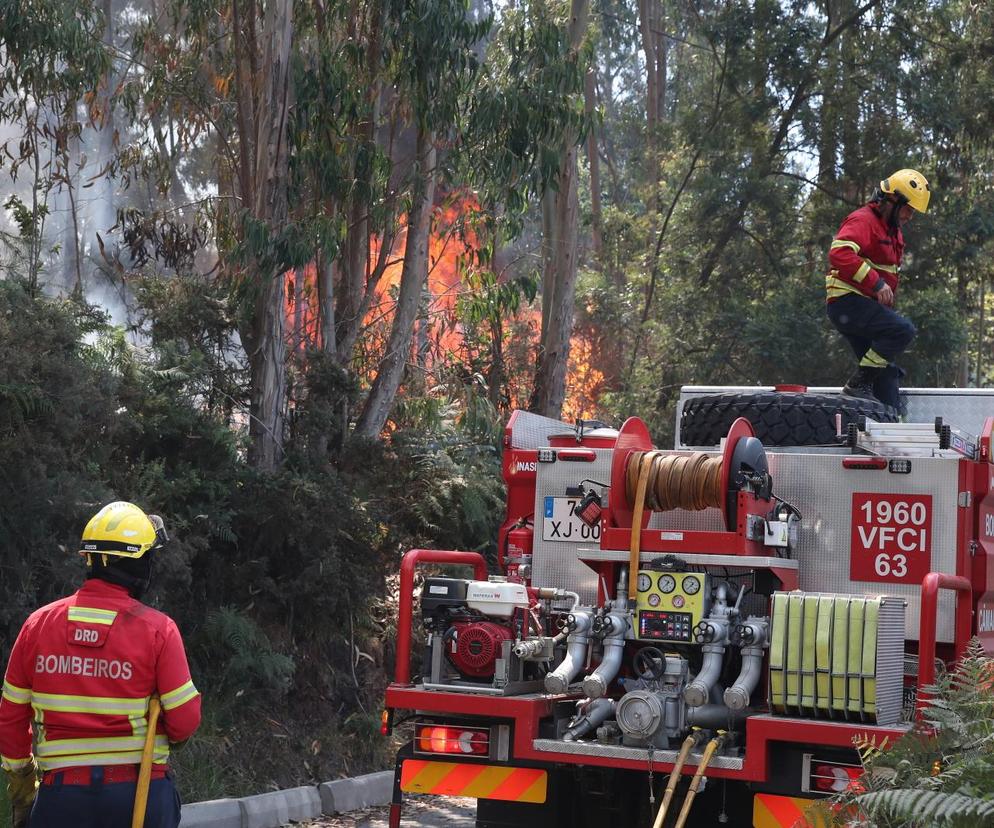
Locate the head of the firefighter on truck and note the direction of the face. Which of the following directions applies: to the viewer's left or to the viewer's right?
to the viewer's right

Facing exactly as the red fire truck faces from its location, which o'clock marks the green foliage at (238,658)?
The green foliage is roughly at 9 o'clock from the red fire truck.

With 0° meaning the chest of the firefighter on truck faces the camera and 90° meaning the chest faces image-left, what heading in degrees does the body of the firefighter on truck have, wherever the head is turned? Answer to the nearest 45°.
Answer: approximately 270°

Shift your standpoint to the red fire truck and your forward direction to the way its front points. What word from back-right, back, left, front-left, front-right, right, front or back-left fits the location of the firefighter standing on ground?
back

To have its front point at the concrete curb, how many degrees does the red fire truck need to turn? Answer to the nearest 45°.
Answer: approximately 90° to its left

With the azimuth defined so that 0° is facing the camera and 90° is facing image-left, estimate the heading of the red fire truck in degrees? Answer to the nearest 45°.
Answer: approximately 225°
